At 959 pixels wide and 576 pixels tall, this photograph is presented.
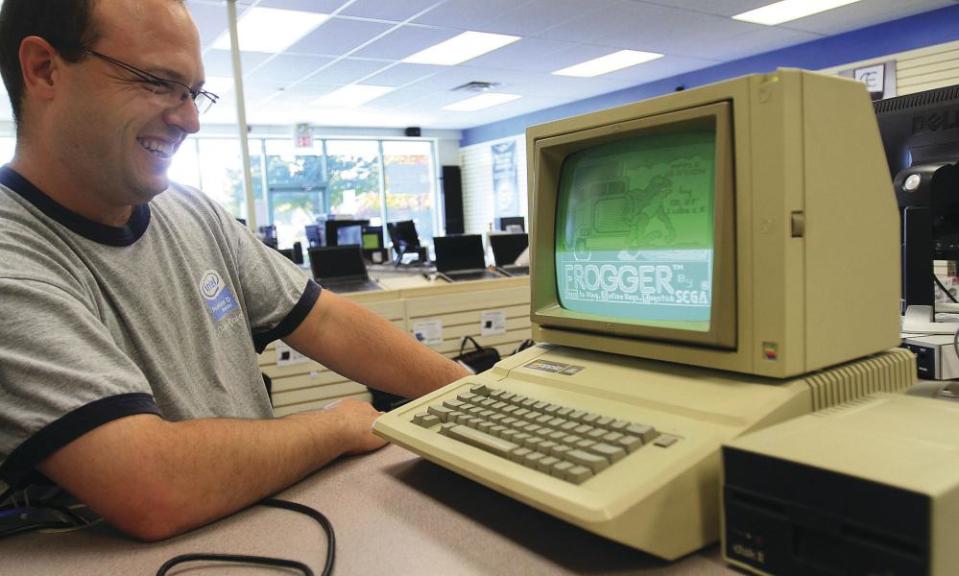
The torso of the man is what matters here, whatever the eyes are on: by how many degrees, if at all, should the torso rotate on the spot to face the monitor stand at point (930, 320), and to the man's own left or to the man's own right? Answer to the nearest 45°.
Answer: approximately 45° to the man's own left

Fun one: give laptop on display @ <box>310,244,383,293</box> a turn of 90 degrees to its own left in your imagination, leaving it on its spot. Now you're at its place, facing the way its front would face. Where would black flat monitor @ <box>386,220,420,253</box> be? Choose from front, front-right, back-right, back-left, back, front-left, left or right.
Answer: front-left

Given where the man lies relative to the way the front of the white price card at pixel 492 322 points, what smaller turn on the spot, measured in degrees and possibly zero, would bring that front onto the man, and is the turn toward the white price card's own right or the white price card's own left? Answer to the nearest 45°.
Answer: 0° — it already faces them

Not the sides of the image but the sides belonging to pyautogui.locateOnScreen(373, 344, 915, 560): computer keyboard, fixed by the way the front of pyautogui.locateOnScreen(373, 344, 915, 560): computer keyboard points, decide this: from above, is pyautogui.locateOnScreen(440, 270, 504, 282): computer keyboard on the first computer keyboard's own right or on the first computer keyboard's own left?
on the first computer keyboard's own right

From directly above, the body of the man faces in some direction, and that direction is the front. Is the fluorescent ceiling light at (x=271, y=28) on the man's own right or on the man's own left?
on the man's own left

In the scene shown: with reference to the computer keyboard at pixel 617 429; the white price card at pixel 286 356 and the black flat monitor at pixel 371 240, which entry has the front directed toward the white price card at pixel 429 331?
the black flat monitor

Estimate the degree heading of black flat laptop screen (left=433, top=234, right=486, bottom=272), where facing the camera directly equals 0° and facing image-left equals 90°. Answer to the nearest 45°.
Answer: approximately 0°
